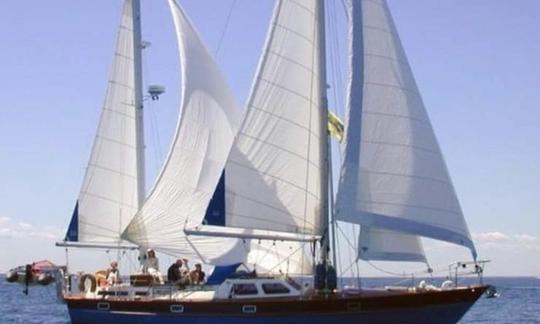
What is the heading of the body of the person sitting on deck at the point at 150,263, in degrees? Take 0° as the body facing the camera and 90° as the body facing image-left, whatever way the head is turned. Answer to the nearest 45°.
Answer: approximately 315°

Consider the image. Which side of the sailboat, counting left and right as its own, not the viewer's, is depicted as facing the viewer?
right

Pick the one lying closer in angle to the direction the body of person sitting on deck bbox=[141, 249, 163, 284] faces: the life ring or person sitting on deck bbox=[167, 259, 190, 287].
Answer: the person sitting on deck

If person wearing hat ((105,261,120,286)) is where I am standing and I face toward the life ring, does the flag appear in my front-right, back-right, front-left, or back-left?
back-left
